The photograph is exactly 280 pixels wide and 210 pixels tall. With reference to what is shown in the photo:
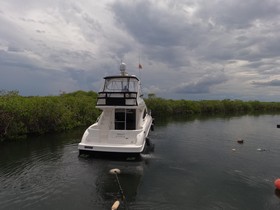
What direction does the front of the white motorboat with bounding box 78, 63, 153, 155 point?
away from the camera

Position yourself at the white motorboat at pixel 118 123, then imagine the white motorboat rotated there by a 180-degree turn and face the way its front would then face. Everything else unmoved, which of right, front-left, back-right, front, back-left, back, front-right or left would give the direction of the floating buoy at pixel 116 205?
front
